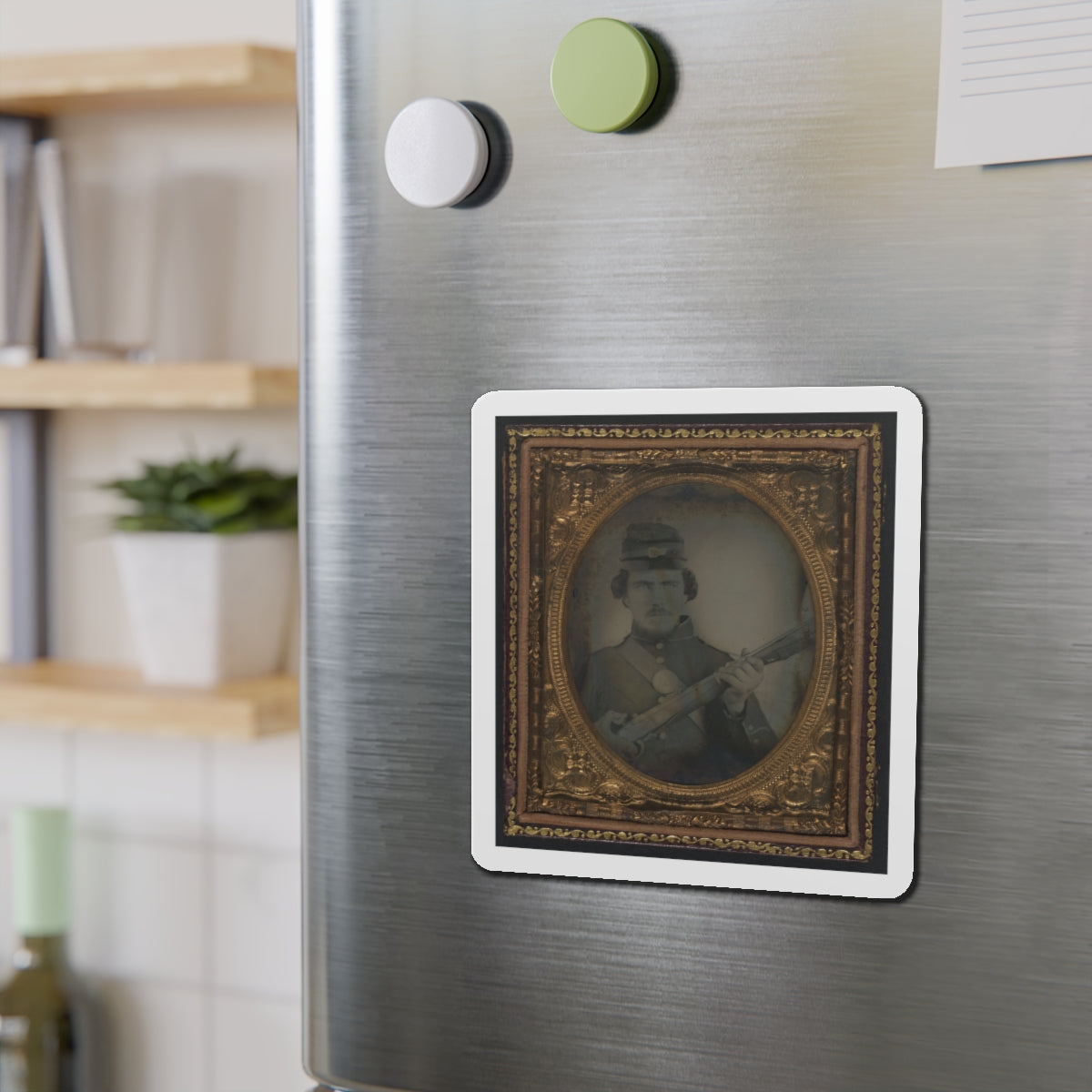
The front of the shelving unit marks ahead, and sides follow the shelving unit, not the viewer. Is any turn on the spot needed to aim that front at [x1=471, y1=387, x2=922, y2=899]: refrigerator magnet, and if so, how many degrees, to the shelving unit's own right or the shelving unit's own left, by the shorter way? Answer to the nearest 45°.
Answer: approximately 45° to the shelving unit's own left

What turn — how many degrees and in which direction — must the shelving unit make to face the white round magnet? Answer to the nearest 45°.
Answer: approximately 45° to its left

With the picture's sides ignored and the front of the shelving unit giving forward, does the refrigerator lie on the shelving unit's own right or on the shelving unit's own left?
on the shelving unit's own left

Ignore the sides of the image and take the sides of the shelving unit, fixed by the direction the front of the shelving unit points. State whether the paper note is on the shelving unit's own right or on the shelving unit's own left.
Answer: on the shelving unit's own left

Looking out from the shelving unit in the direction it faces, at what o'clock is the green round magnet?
The green round magnet is roughly at 10 o'clock from the shelving unit.

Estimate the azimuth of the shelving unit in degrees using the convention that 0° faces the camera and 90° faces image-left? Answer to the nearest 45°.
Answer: approximately 45°
